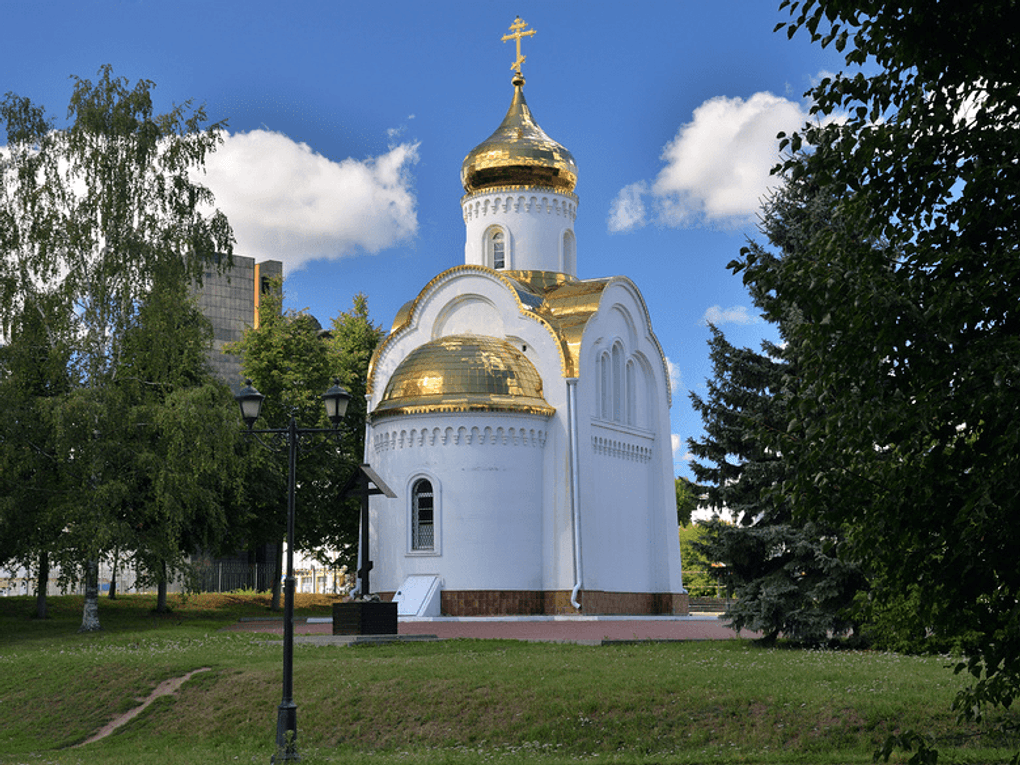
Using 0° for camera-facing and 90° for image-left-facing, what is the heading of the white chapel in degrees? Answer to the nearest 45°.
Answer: approximately 225°

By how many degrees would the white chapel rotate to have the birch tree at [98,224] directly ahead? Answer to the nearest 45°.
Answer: approximately 180°
